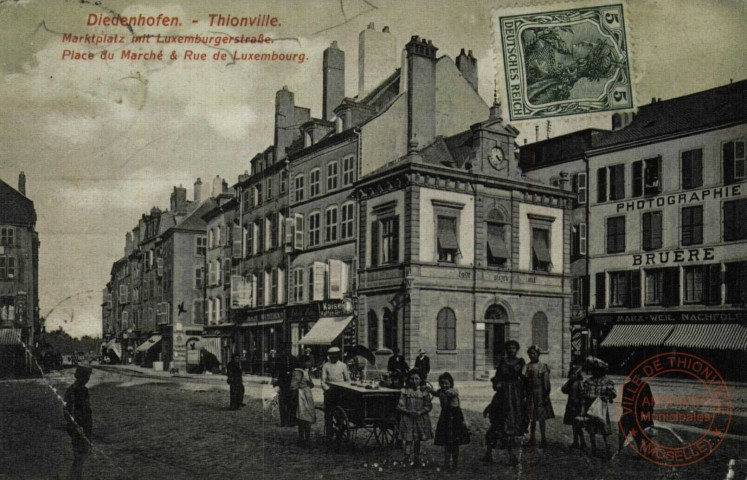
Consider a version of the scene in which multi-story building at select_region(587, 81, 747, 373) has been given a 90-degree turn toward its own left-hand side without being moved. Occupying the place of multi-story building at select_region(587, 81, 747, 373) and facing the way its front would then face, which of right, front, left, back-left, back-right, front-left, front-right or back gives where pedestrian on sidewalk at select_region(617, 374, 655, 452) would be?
front-right
